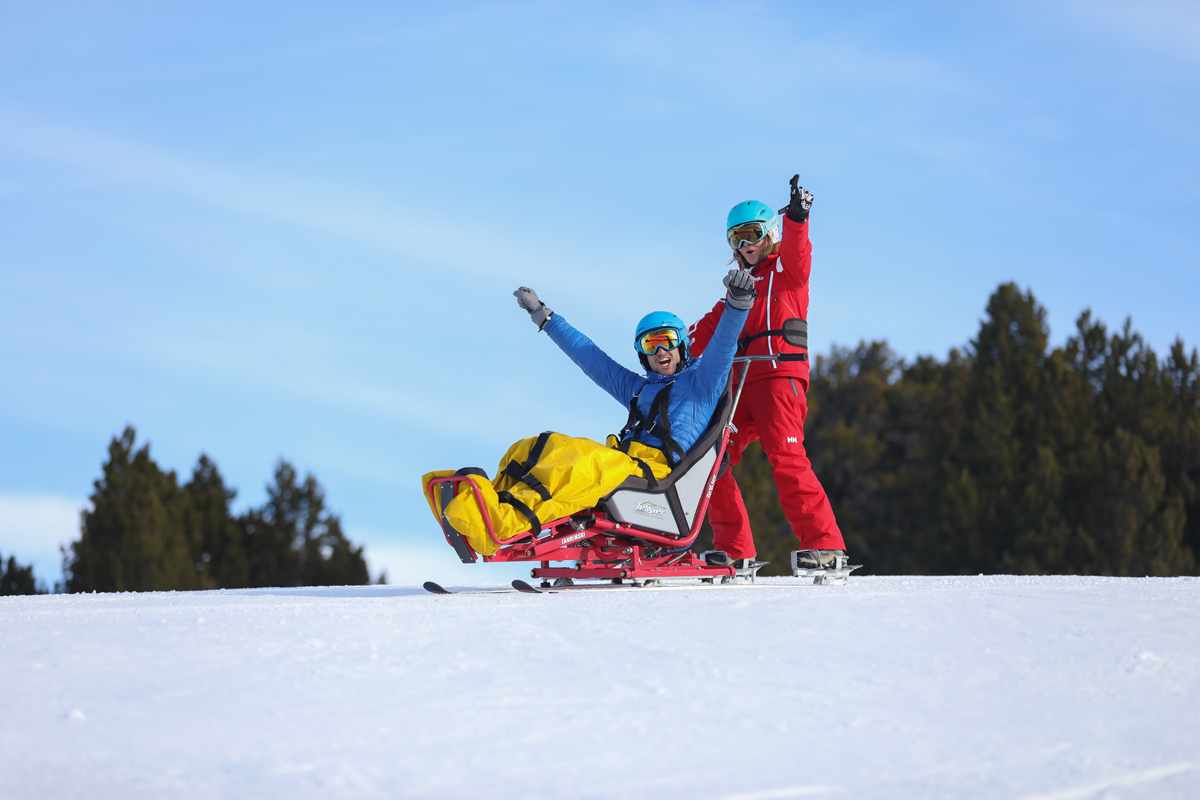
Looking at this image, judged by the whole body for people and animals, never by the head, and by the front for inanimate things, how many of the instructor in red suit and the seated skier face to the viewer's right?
0

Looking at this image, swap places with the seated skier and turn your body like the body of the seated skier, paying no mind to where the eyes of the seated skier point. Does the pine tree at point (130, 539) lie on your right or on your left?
on your right

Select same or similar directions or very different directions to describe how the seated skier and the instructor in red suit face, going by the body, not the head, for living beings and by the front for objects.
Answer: same or similar directions

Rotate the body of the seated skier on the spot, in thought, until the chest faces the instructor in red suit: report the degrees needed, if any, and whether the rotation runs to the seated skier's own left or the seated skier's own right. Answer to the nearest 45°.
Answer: approximately 135° to the seated skier's own left

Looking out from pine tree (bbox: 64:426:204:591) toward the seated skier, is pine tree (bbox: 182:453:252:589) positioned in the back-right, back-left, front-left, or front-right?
back-left

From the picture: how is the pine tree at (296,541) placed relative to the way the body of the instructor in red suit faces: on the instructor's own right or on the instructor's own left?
on the instructor's own right

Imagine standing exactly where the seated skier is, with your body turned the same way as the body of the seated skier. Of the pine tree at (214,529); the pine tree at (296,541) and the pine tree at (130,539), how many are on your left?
0

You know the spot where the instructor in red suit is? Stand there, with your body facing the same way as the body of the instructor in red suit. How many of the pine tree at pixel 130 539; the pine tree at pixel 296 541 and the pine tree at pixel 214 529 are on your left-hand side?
0

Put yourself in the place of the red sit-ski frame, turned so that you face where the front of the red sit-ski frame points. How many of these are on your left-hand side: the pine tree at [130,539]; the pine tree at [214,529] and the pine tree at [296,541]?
0

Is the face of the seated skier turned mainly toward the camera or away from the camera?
toward the camera

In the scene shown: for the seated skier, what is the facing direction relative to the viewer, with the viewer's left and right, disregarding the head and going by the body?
facing the viewer and to the left of the viewer

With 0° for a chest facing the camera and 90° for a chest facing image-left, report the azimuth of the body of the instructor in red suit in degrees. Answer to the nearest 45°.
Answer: approximately 45°

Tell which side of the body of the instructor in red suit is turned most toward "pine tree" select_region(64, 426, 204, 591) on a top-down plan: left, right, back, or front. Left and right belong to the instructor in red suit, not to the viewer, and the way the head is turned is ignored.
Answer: right

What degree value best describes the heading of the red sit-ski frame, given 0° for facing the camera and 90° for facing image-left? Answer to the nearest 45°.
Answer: approximately 90°
